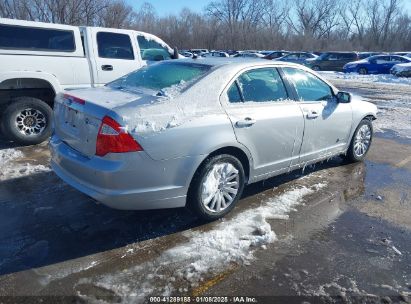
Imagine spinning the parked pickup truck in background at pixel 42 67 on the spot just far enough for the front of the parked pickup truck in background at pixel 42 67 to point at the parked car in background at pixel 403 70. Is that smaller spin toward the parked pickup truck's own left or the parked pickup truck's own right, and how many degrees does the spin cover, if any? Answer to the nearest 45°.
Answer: approximately 45° to the parked pickup truck's own left

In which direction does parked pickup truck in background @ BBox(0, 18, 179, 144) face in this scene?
to the viewer's right

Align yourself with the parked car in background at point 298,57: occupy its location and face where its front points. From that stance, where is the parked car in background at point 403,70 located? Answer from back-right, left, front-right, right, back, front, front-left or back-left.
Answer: back-left

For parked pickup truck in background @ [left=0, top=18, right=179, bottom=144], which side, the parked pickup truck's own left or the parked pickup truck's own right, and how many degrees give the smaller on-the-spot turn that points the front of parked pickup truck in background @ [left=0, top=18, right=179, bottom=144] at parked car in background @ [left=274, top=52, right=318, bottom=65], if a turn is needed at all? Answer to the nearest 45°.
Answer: approximately 45° to the parked pickup truck's own left

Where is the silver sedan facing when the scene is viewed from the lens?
facing away from the viewer and to the right of the viewer

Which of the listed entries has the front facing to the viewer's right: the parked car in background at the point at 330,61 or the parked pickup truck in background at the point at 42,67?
the parked pickup truck in background at the point at 42,67
